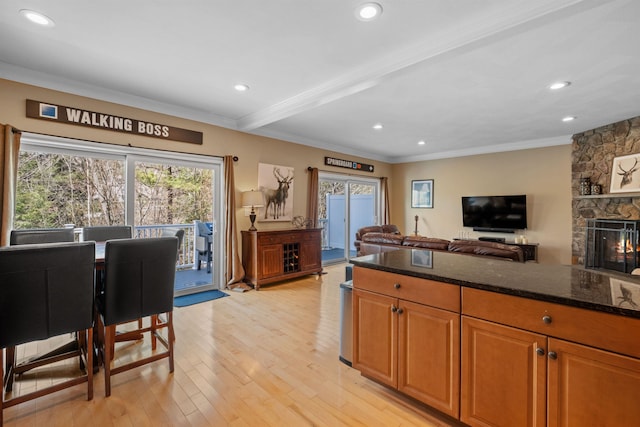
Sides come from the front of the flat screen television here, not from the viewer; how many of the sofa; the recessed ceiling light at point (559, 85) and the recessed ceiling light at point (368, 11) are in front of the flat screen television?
3

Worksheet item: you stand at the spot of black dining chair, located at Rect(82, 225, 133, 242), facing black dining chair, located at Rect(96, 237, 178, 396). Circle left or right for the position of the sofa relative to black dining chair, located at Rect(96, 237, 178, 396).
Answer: left

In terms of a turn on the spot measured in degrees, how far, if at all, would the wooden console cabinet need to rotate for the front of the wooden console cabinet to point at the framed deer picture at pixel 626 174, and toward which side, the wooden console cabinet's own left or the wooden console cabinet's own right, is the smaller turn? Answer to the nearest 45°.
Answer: approximately 45° to the wooden console cabinet's own left

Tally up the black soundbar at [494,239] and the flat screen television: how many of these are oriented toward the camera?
2

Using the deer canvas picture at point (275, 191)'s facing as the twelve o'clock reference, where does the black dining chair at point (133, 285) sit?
The black dining chair is roughly at 2 o'clock from the deer canvas picture.

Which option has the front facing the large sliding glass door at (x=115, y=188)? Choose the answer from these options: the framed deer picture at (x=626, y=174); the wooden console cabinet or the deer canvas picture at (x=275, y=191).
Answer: the framed deer picture at (x=626, y=174)

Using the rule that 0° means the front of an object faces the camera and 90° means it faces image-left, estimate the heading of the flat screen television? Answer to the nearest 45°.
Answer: approximately 0°

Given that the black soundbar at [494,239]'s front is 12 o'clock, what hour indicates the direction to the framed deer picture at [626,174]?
The framed deer picture is roughly at 10 o'clock from the black soundbar.

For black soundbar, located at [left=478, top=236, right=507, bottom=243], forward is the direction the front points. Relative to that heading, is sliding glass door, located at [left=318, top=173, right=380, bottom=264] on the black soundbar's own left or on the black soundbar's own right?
on the black soundbar's own right
